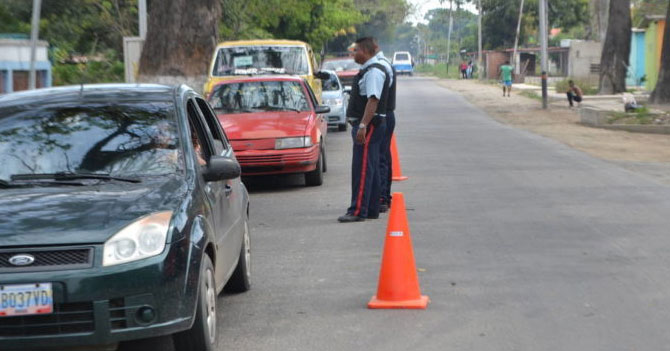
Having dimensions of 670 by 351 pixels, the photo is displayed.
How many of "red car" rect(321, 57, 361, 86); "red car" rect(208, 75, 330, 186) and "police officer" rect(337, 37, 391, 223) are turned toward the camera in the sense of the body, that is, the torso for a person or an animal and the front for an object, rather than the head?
2

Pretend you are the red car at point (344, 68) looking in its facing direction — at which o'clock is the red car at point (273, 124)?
the red car at point (273, 124) is roughly at 12 o'clock from the red car at point (344, 68).

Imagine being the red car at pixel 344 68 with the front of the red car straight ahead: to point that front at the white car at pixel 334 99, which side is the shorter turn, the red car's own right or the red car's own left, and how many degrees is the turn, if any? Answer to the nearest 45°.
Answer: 0° — it already faces it

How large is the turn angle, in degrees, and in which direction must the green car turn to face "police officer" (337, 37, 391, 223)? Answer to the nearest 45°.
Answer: approximately 180°

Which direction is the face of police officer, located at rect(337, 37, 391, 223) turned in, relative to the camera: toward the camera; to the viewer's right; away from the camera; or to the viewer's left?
to the viewer's left

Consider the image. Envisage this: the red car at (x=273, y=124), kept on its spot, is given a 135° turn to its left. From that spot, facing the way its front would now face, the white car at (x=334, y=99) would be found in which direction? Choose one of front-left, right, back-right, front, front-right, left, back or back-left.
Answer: front-left

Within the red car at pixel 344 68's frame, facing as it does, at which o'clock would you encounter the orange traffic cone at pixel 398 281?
The orange traffic cone is roughly at 12 o'clock from the red car.

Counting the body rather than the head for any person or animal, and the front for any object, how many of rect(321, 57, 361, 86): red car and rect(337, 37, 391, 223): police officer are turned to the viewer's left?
1

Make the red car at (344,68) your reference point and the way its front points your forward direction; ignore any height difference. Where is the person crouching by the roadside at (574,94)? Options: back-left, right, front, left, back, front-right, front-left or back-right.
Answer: left

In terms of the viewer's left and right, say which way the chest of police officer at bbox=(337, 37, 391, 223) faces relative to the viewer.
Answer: facing to the left of the viewer
